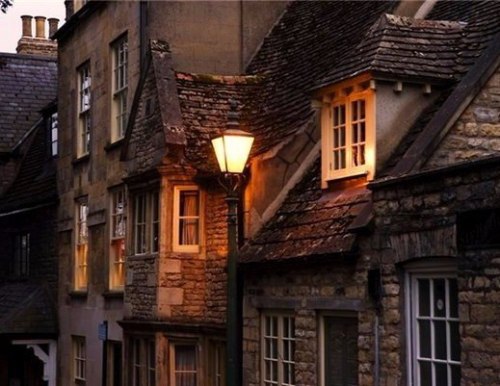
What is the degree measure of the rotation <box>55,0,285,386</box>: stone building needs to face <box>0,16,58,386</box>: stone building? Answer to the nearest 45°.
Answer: approximately 135° to its right

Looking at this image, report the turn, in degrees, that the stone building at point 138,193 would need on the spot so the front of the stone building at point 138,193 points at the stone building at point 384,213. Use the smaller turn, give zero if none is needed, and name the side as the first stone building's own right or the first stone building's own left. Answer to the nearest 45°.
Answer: approximately 90° to the first stone building's own left

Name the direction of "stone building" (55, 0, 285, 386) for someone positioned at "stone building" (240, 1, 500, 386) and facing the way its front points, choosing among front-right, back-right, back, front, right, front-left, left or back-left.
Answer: right

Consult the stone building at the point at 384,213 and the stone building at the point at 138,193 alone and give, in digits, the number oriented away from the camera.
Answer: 0

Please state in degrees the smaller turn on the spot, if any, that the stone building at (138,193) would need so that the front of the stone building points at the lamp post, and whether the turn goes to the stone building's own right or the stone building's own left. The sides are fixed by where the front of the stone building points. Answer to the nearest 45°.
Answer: approximately 45° to the stone building's own left

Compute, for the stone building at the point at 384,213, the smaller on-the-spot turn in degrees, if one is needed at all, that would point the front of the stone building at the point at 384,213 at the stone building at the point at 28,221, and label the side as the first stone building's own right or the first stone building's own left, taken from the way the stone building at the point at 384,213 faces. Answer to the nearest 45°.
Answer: approximately 90° to the first stone building's own right

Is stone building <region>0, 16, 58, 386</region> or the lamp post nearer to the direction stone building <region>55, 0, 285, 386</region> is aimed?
the lamp post

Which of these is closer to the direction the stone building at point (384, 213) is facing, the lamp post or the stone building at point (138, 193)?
the lamp post
